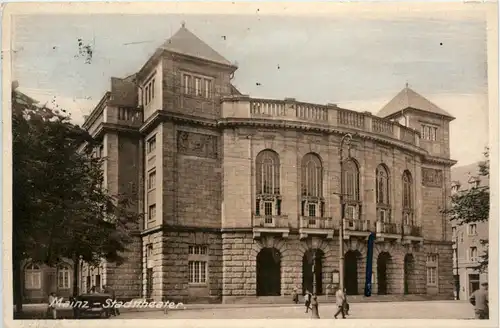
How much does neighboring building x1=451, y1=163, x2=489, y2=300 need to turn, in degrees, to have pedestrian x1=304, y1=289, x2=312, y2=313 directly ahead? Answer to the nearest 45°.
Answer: approximately 45° to its right

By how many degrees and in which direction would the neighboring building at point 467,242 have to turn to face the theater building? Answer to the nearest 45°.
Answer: approximately 45° to its right

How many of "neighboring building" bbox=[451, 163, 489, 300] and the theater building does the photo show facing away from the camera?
0

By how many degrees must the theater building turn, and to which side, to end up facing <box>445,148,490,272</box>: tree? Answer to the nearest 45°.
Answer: approximately 45° to its left

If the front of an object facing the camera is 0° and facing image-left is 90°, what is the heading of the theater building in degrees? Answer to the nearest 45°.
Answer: approximately 315°
